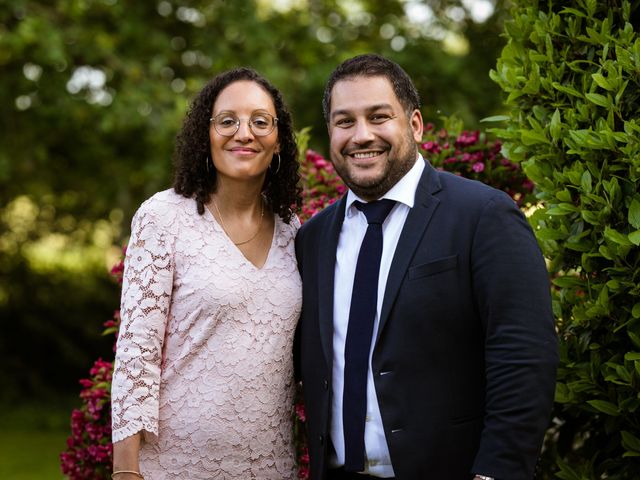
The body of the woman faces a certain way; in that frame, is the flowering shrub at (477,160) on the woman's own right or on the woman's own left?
on the woman's own left

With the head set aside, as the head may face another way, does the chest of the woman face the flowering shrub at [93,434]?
no

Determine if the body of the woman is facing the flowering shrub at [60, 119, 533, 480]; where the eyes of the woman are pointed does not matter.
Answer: no

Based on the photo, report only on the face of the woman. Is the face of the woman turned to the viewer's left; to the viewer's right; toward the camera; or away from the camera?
toward the camera

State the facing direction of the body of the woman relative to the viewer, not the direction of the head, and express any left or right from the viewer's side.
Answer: facing the viewer and to the right of the viewer

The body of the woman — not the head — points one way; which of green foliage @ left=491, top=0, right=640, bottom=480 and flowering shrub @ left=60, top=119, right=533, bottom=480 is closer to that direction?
the green foliage

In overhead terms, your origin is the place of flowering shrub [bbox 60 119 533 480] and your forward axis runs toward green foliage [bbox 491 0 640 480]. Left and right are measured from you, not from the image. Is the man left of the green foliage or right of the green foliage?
right

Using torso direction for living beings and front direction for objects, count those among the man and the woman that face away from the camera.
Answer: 0

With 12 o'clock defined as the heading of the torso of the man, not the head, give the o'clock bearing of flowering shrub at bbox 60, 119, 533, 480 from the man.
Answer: The flowering shrub is roughly at 4 o'clock from the man.
